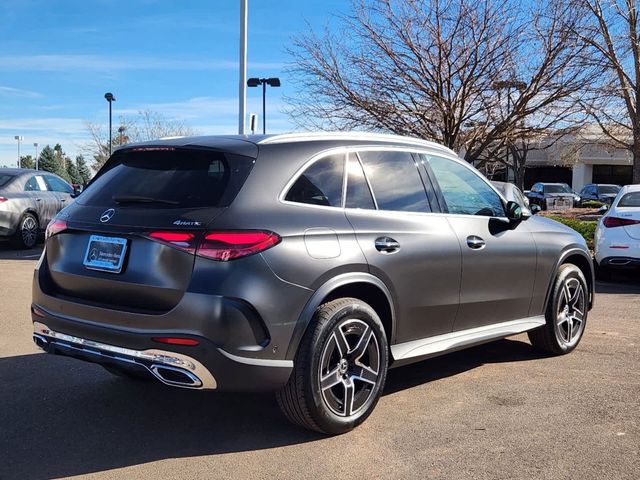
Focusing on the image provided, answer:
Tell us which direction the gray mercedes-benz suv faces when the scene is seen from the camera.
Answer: facing away from the viewer and to the right of the viewer

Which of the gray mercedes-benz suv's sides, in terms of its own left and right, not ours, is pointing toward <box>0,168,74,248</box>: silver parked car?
left

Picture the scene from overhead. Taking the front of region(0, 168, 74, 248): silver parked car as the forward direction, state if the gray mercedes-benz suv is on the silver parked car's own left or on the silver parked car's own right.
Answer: on the silver parked car's own right

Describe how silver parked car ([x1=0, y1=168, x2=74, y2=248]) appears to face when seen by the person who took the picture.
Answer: facing away from the viewer and to the right of the viewer
